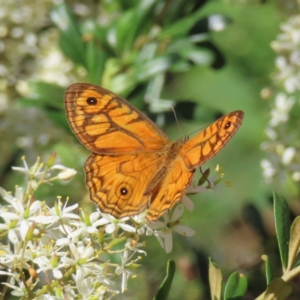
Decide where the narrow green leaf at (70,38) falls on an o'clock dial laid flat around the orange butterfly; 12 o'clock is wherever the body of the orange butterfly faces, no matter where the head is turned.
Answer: The narrow green leaf is roughly at 10 o'clock from the orange butterfly.

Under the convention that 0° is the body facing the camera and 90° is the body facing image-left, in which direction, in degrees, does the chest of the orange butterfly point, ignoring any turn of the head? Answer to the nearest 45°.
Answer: approximately 225°

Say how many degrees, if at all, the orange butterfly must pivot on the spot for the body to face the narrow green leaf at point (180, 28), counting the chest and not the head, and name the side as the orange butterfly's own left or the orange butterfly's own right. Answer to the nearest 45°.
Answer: approximately 45° to the orange butterfly's own left
